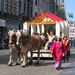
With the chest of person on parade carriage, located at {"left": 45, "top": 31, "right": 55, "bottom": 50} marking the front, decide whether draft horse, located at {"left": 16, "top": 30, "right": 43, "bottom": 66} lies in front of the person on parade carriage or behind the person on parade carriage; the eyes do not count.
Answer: in front

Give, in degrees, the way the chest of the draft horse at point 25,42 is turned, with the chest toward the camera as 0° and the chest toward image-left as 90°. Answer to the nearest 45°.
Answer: approximately 45°

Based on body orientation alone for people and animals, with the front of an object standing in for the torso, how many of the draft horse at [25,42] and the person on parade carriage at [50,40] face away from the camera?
0

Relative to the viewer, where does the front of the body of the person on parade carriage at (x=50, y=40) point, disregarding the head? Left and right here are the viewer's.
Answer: facing the viewer and to the left of the viewer
